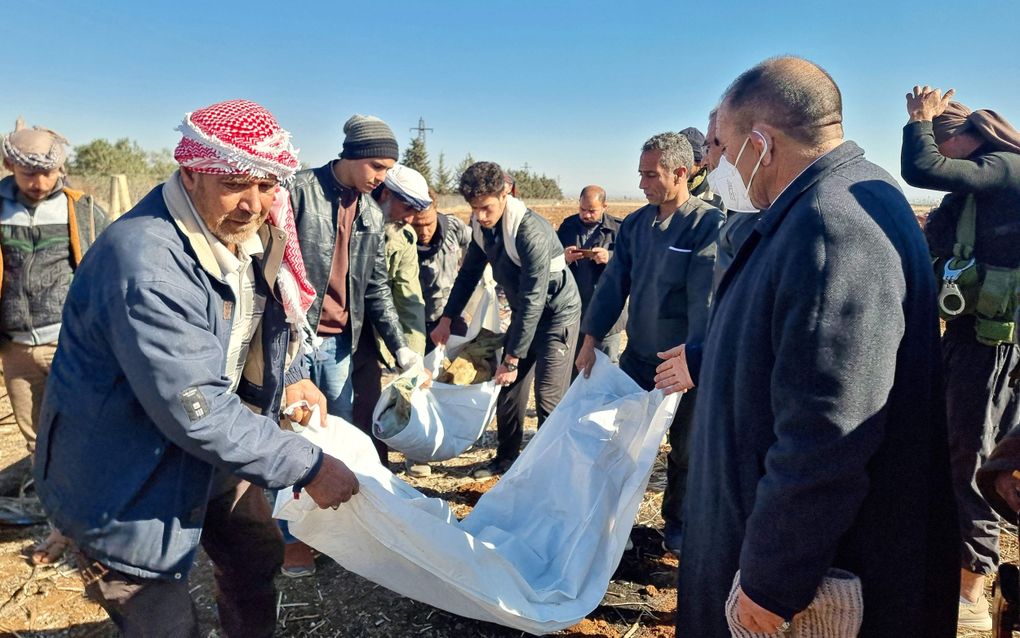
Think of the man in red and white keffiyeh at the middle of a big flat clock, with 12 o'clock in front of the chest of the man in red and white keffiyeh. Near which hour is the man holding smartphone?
The man holding smartphone is roughly at 9 o'clock from the man in red and white keffiyeh.

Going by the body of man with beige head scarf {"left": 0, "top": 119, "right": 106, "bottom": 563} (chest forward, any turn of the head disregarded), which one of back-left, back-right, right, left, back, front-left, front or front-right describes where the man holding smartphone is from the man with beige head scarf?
left

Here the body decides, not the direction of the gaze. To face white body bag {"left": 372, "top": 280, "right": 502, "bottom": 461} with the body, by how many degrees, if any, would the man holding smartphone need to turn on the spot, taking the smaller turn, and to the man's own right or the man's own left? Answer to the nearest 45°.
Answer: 0° — they already face it

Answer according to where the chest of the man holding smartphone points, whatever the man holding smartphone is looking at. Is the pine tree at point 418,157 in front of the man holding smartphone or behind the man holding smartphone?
behind

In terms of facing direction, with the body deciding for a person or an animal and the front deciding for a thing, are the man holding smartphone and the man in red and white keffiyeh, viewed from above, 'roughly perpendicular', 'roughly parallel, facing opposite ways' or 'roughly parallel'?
roughly perpendicular

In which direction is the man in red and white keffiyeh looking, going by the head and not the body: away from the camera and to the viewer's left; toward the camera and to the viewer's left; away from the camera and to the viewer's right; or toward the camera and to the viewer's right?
toward the camera and to the viewer's right

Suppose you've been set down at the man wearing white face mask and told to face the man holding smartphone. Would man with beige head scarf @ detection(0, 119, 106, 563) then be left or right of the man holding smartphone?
left

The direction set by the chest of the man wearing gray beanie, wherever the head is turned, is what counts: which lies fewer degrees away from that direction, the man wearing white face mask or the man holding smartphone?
the man wearing white face mask

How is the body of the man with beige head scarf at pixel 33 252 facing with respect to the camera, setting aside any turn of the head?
toward the camera

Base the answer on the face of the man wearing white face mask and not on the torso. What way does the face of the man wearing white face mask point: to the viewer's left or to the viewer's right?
to the viewer's left

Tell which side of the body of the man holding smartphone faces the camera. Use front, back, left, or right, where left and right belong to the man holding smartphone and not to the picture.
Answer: front

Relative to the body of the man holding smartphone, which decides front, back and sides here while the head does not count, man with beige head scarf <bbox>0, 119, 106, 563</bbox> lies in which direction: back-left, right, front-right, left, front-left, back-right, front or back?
front-right

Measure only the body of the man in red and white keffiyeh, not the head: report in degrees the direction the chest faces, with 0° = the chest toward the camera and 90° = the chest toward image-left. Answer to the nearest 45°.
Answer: approximately 315°

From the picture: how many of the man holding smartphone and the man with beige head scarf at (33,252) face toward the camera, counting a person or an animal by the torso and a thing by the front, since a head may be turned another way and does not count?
2
